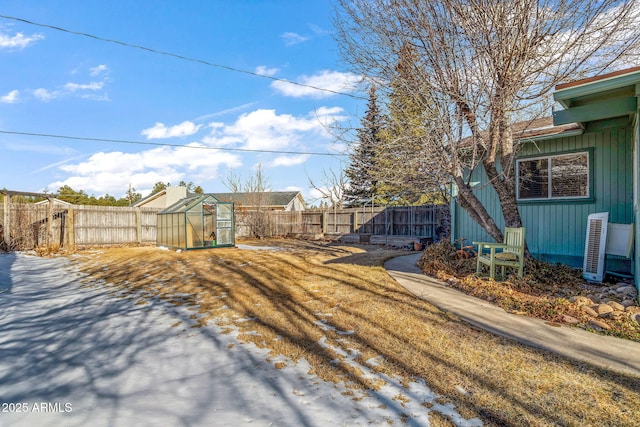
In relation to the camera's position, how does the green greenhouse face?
facing the viewer and to the right of the viewer

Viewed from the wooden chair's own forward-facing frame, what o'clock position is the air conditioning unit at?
The air conditioning unit is roughly at 6 o'clock from the wooden chair.

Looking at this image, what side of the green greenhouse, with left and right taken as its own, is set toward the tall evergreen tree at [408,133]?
left

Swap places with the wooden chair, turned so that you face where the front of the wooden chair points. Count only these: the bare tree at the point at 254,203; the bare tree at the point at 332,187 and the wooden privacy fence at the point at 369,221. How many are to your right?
3

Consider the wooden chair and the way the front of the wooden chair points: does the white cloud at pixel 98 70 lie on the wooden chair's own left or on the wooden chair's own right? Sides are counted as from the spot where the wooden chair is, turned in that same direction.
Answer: on the wooden chair's own right

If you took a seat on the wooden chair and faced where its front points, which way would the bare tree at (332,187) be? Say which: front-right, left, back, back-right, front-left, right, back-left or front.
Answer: right

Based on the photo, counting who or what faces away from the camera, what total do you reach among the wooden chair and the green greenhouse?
0
